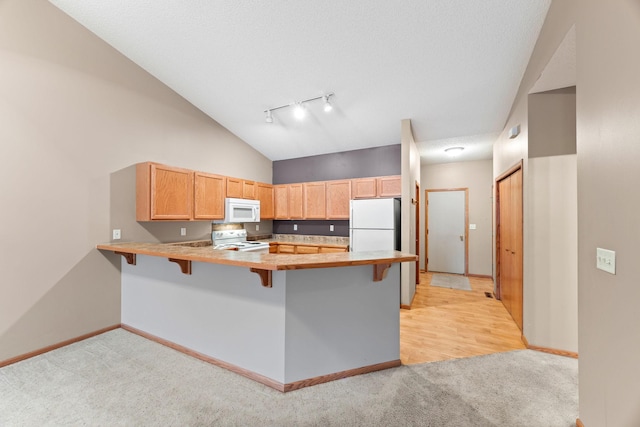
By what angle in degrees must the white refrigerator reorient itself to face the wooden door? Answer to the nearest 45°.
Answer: approximately 90° to its left

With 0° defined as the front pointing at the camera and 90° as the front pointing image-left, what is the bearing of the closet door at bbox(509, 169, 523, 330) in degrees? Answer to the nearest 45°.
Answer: approximately 90°

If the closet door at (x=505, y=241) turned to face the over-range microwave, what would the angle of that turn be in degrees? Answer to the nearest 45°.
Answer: approximately 45° to its left

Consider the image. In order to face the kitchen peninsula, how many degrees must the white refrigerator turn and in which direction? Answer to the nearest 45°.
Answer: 0° — it already faces it

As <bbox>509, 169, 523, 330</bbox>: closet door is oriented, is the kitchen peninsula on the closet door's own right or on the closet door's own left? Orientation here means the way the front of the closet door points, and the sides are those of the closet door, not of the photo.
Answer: on the closet door's own left

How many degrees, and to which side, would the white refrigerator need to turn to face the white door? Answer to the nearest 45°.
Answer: approximately 135° to its left

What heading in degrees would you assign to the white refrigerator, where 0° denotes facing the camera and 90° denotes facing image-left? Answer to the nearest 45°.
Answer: approximately 0°

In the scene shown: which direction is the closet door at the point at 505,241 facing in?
to the viewer's left

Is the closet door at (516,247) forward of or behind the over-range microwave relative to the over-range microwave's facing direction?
forward
